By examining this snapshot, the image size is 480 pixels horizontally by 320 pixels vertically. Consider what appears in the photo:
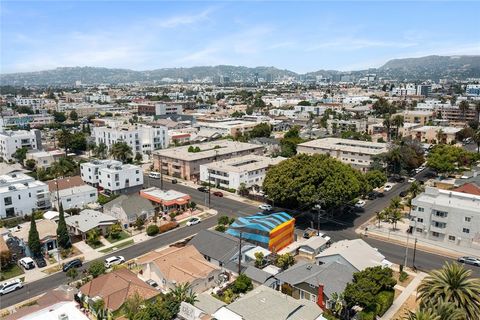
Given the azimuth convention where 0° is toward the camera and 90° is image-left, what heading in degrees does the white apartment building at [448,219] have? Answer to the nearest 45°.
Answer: approximately 45°

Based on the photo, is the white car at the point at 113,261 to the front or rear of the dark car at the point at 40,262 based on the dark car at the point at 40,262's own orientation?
to the rear

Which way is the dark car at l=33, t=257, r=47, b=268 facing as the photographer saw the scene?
facing away from the viewer and to the left of the viewer

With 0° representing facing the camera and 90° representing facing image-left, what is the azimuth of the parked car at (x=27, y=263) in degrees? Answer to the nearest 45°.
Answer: approximately 135°

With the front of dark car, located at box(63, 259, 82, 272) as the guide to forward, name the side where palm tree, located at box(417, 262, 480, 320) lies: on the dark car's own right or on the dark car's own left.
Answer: on the dark car's own left
